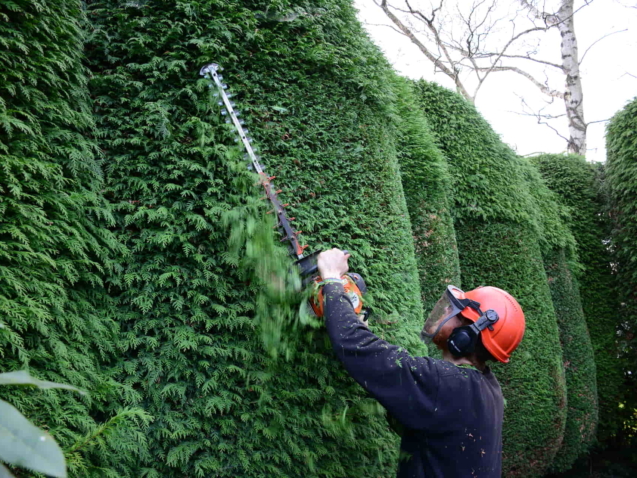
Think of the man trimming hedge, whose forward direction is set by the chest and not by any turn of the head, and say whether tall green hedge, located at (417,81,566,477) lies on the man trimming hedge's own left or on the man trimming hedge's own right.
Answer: on the man trimming hedge's own right

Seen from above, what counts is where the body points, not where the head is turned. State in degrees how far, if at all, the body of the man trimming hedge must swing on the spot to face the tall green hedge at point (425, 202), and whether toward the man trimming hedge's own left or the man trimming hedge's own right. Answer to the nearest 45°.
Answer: approximately 45° to the man trimming hedge's own right

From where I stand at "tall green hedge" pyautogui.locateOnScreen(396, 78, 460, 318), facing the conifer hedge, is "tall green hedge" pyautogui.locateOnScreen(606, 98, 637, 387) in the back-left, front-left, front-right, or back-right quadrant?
back-left

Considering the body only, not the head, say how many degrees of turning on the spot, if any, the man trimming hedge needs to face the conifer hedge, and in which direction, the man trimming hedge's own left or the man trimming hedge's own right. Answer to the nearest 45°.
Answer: approximately 45° to the man trimming hedge's own left

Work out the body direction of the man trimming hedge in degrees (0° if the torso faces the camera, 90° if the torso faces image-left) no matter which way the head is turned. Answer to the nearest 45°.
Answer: approximately 135°

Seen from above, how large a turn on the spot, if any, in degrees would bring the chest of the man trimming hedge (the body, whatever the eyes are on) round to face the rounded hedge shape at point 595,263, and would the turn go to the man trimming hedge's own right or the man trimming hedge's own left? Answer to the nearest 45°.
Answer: approximately 45° to the man trimming hedge's own right
